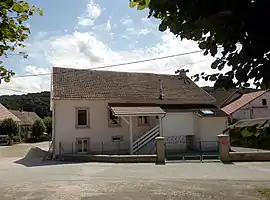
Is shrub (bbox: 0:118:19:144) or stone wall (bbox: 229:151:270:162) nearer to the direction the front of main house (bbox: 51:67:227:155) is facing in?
the stone wall

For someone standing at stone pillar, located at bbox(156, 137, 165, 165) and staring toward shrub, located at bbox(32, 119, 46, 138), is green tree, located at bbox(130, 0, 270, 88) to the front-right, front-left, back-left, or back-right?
back-left

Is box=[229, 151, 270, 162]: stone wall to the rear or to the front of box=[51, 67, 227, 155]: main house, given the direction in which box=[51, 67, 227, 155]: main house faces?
to the front

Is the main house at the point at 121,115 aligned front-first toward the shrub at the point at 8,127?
no

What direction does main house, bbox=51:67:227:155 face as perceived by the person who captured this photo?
facing the viewer

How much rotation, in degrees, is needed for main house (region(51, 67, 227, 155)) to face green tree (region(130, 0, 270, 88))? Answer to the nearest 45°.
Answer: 0° — it already faces it

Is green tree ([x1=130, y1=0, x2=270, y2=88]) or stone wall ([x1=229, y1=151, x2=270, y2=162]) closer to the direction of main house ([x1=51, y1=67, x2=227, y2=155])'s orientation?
the green tree

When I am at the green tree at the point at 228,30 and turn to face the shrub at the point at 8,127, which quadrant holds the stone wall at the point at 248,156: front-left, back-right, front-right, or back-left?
front-right

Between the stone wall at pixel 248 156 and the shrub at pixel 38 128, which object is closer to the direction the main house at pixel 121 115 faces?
the stone wall

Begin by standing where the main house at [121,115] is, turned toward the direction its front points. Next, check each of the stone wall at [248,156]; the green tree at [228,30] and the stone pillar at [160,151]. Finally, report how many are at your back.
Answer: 0

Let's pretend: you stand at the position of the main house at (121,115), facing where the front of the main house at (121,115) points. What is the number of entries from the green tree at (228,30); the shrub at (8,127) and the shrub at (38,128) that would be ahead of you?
1

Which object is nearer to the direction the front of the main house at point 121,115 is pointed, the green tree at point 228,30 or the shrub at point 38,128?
the green tree

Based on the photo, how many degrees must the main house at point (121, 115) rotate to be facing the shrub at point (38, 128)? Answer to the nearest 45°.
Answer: approximately 135° to its right

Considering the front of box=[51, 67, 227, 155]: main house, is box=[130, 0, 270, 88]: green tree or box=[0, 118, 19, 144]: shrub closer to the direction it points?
the green tree

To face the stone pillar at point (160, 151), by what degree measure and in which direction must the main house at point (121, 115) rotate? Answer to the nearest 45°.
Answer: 0° — it already faces it
